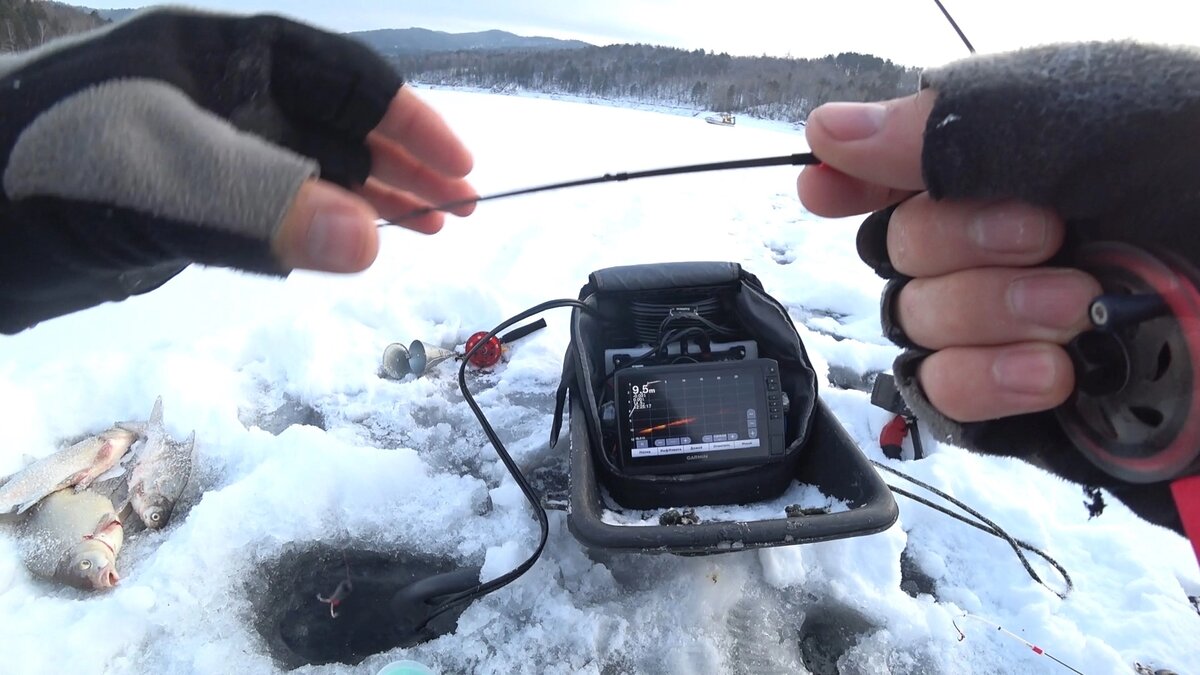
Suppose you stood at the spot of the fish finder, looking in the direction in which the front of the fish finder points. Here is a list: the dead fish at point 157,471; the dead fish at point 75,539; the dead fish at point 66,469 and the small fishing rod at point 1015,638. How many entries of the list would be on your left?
1

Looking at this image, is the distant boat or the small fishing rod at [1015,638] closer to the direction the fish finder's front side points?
the small fishing rod

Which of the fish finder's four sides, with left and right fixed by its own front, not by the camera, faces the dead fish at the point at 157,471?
right

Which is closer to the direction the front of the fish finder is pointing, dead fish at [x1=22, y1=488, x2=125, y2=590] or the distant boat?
the dead fish

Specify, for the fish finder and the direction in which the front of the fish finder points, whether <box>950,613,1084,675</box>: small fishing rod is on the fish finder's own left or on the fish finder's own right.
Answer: on the fish finder's own left

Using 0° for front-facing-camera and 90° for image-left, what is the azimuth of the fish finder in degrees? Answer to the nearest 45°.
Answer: approximately 0°

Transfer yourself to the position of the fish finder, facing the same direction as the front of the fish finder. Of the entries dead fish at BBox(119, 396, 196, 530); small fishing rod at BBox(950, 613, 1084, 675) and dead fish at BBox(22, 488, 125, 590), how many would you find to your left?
1

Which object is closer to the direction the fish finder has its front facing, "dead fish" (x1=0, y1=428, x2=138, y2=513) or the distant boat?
the dead fish

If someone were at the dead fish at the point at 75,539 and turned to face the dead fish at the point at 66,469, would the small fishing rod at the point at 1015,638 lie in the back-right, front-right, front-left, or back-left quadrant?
back-right

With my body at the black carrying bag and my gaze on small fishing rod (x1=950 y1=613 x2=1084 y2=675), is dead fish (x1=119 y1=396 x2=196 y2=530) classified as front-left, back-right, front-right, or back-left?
back-right

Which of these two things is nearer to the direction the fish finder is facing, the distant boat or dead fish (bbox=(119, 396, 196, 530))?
the dead fish

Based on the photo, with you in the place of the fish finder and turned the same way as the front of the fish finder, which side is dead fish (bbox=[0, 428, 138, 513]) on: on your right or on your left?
on your right

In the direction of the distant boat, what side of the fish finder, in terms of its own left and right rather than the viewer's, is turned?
back

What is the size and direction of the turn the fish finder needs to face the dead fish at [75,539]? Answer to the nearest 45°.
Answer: approximately 45° to its right
